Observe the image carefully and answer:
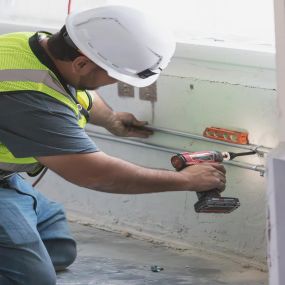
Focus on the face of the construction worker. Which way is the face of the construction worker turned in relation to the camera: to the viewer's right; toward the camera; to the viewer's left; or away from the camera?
to the viewer's right

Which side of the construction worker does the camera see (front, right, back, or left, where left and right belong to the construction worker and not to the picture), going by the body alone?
right
